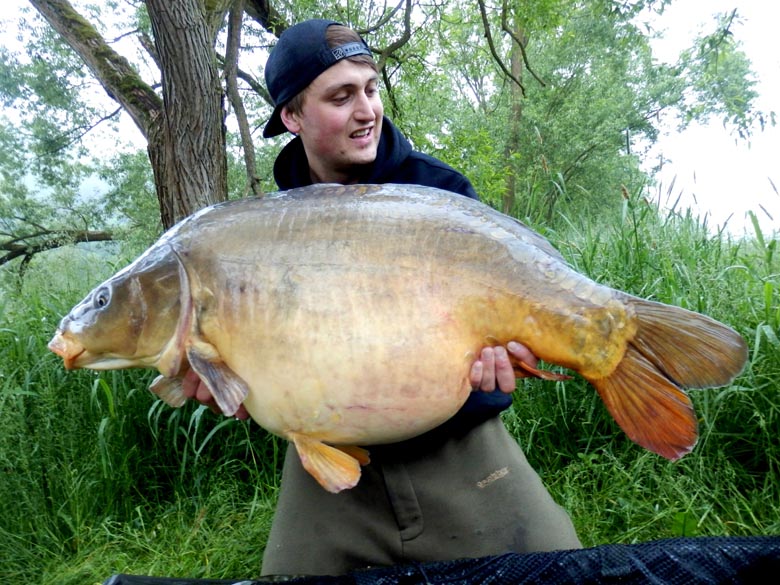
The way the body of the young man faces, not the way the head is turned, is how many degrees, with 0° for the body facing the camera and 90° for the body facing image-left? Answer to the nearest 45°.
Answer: approximately 0°
